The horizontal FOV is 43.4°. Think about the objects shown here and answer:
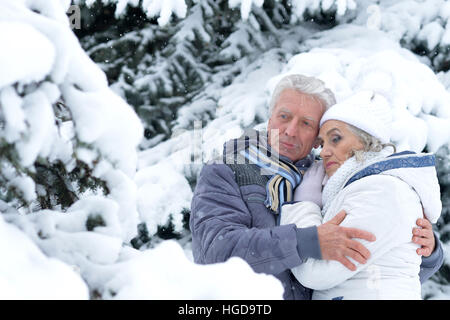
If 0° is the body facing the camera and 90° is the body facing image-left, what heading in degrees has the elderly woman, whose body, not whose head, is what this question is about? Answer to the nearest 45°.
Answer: approximately 90°

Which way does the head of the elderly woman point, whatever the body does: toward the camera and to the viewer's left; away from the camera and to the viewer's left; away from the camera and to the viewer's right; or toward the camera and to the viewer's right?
toward the camera and to the viewer's left

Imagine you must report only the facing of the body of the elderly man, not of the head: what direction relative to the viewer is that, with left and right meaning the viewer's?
facing the viewer and to the right of the viewer
